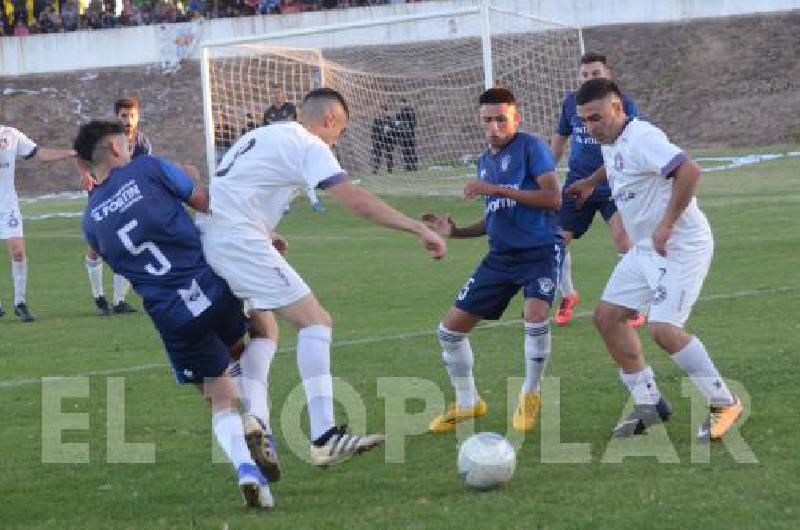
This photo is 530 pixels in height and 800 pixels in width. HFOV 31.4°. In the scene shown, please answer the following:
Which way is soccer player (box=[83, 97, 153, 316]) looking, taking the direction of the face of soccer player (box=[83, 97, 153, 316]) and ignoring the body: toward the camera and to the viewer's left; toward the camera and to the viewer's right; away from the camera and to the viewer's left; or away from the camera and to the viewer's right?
toward the camera and to the viewer's right

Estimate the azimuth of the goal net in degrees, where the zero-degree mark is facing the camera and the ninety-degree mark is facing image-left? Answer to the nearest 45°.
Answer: approximately 45°

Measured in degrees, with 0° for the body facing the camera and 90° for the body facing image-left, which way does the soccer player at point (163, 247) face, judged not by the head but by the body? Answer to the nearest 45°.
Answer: approximately 225°

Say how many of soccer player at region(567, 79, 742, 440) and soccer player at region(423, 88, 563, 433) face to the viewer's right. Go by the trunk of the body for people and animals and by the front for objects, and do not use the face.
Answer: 0

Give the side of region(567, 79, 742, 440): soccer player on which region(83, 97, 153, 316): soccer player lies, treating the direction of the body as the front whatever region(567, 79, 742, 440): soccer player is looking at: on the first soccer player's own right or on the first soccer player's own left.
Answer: on the first soccer player's own right

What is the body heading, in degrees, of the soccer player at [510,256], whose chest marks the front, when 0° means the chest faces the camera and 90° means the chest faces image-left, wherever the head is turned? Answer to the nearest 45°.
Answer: approximately 45°

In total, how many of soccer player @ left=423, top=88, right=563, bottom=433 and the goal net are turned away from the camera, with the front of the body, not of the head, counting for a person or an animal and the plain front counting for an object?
0

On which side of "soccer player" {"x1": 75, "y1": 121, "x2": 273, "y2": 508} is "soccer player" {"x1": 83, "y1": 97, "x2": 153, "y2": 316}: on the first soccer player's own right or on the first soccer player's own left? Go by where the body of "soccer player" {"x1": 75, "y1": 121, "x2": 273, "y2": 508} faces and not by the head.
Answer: on the first soccer player's own left

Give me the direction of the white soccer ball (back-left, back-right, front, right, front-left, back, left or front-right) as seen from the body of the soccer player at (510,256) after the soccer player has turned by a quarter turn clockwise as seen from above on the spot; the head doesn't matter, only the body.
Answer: back-left

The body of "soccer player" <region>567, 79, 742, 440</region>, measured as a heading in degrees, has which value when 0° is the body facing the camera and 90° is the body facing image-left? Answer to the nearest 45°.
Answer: approximately 45°

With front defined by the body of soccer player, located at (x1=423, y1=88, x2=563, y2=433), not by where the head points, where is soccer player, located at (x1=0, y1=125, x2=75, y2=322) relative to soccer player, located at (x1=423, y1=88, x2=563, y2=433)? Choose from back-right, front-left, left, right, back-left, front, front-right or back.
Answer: right
